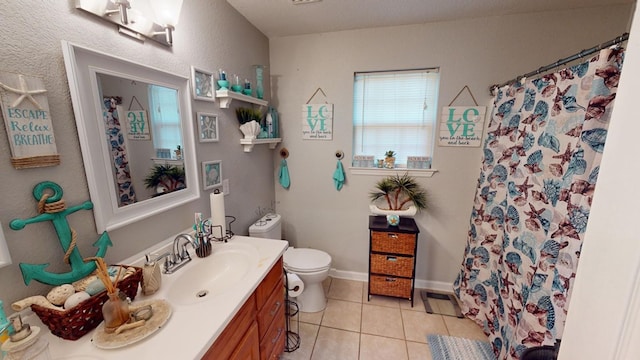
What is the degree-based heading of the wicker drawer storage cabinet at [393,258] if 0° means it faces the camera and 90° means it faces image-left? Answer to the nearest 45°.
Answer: approximately 0°

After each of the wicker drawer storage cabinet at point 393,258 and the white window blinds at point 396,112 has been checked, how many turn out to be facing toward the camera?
2

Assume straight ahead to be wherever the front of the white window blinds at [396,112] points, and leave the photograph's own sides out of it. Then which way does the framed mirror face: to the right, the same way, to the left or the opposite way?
to the left

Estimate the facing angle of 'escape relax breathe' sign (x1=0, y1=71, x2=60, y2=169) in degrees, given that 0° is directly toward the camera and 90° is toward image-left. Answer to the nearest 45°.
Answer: approximately 315°
